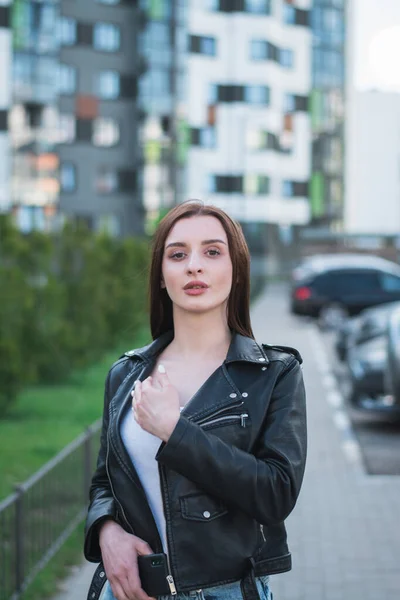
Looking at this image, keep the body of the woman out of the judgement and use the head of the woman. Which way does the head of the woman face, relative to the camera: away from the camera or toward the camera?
toward the camera

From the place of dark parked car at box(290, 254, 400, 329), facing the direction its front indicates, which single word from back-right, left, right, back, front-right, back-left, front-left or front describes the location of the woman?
right

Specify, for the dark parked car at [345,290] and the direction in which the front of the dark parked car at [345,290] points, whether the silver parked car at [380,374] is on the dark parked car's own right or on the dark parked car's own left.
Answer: on the dark parked car's own right

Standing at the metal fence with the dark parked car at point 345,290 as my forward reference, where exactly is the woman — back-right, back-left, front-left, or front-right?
back-right

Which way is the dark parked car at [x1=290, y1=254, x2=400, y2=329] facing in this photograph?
to the viewer's right

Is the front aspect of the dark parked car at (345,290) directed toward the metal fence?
no
